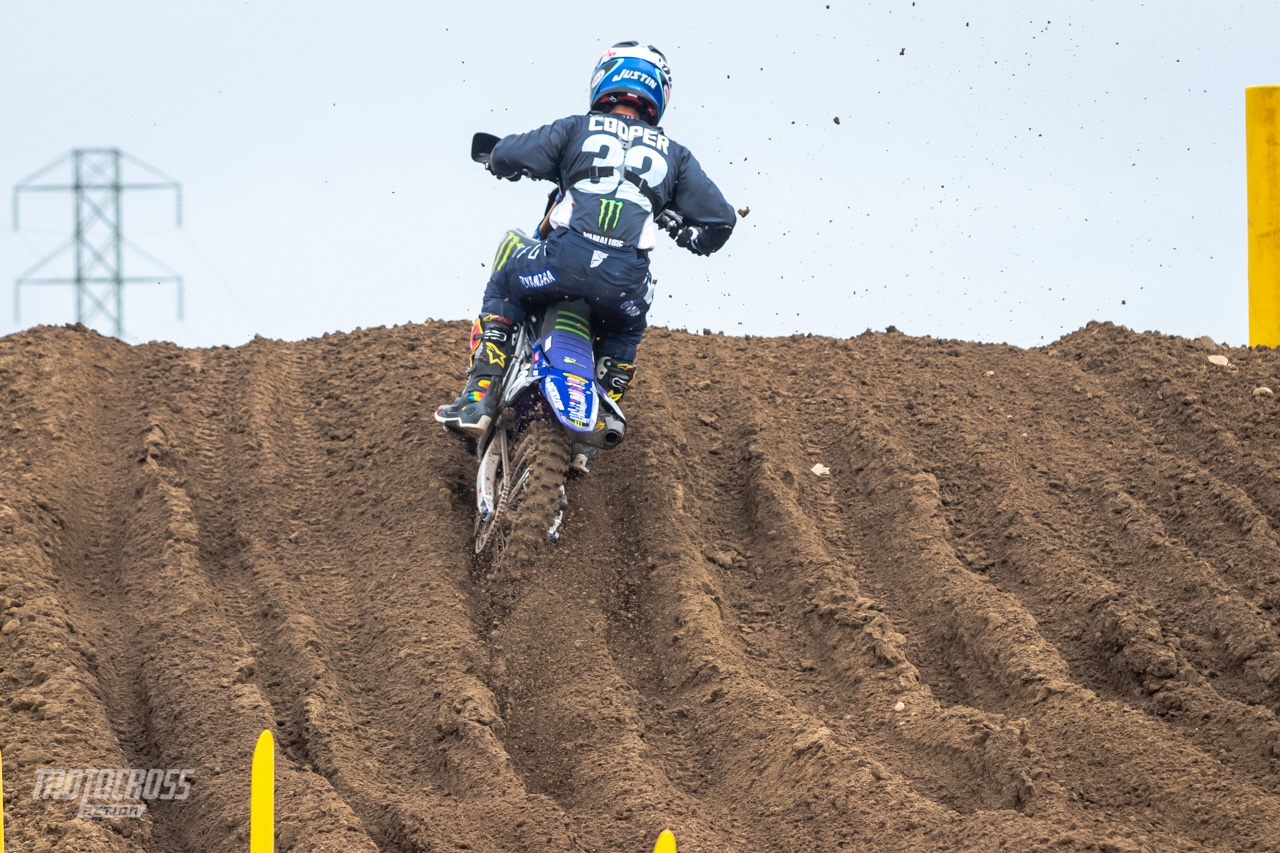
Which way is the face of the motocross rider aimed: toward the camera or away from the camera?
away from the camera

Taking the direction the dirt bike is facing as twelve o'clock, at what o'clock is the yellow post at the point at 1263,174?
The yellow post is roughly at 2 o'clock from the dirt bike.

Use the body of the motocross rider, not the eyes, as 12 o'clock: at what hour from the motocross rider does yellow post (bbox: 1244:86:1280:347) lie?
The yellow post is roughly at 2 o'clock from the motocross rider.

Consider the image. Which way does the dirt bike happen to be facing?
away from the camera

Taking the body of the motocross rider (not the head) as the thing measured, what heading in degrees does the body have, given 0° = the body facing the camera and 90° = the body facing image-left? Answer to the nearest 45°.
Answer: approximately 180°

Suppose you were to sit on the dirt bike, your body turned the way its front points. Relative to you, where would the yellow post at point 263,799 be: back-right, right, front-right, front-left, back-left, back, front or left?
back

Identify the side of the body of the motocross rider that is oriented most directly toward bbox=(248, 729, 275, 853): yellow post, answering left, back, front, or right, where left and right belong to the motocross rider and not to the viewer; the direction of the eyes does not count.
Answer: back
